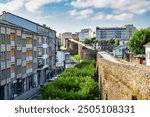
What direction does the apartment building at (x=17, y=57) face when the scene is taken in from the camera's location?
facing the viewer and to the right of the viewer

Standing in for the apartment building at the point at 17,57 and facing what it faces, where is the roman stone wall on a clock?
The roman stone wall is roughly at 1 o'clock from the apartment building.
